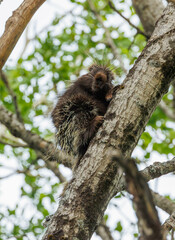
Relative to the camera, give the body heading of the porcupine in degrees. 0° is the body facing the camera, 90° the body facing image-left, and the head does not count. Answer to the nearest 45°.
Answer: approximately 270°
